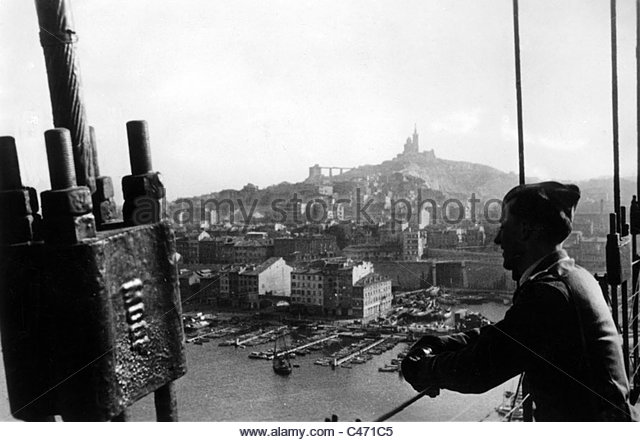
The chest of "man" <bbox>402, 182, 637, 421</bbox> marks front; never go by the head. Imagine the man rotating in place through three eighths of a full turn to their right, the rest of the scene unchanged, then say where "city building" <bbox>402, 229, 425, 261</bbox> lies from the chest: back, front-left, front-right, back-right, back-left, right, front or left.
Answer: front-left

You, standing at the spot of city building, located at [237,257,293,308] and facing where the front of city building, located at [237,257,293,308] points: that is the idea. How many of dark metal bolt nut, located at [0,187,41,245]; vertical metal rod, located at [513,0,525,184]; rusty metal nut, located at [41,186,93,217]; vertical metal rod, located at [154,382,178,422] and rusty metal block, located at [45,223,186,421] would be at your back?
0

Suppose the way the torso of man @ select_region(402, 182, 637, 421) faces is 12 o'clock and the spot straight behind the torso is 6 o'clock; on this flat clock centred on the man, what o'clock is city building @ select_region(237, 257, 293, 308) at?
The city building is roughly at 2 o'clock from the man.

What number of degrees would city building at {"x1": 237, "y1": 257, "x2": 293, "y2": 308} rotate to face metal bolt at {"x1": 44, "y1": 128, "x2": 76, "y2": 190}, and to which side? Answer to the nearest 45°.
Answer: approximately 45° to its left

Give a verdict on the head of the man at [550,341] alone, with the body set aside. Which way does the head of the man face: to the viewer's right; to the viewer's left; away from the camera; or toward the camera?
to the viewer's left

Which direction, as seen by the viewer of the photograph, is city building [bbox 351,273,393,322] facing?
facing the viewer and to the right of the viewer

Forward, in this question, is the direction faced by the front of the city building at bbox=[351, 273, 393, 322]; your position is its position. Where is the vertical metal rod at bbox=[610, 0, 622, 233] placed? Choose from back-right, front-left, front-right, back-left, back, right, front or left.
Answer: front-right

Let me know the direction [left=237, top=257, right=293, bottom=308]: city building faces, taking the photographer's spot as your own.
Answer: facing the viewer and to the left of the viewer

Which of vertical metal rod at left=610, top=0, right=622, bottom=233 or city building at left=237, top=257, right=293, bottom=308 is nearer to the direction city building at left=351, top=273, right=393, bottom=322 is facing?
the vertical metal rod

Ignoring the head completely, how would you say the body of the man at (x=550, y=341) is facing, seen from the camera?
to the viewer's left

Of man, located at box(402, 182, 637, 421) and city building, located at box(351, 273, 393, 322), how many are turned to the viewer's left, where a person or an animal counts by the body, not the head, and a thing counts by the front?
1

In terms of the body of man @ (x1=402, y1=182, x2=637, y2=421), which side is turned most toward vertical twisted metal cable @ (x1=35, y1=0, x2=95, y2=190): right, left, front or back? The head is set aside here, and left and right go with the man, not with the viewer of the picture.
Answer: front
